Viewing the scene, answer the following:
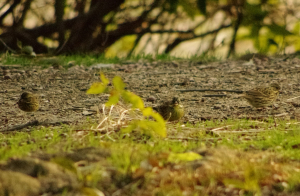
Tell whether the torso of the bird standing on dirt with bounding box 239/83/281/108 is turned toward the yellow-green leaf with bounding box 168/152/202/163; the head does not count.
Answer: no

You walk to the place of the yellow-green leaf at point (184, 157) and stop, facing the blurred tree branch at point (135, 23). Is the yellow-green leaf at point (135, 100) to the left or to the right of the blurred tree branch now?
left

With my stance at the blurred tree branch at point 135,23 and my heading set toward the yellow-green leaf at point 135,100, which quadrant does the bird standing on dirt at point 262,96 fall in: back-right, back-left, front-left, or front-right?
front-left
